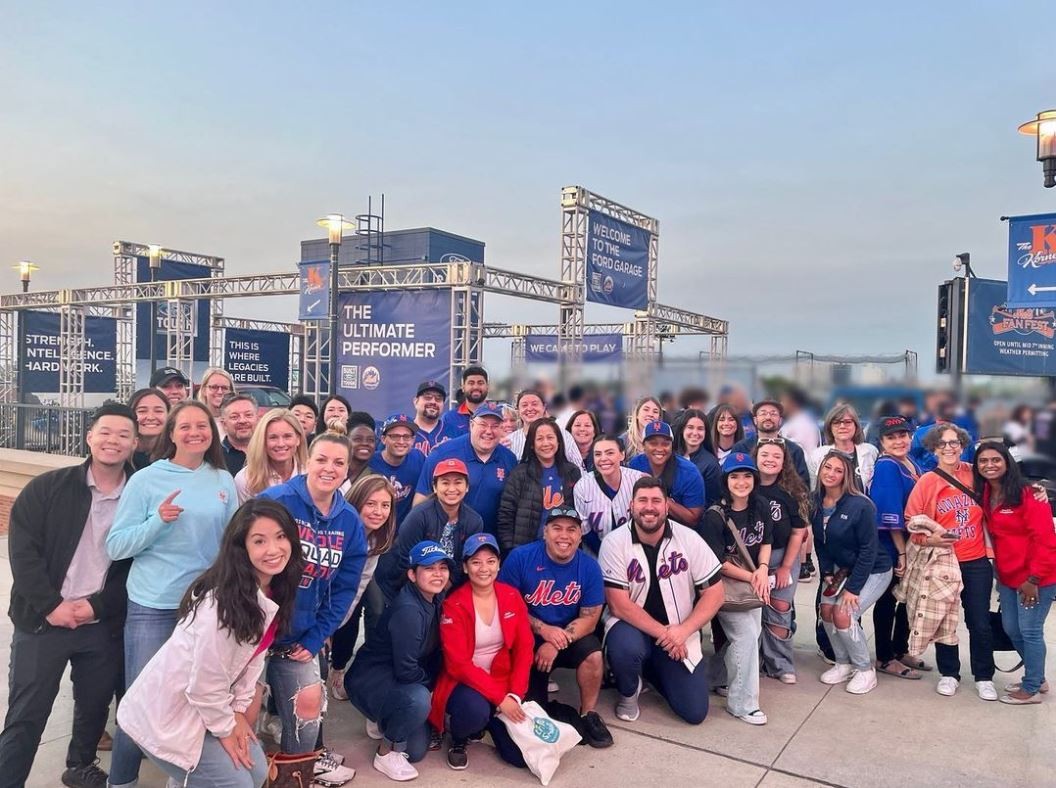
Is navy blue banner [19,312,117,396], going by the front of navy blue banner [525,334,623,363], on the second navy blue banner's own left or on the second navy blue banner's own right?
on the second navy blue banner's own right

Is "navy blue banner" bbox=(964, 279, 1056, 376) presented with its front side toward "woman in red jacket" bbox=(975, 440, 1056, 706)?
yes

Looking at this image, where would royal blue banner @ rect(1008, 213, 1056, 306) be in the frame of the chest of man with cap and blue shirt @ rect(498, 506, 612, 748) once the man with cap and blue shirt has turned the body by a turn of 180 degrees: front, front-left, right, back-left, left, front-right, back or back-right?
front-right

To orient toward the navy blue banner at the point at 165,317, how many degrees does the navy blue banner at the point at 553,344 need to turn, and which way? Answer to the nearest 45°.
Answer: approximately 45° to its right

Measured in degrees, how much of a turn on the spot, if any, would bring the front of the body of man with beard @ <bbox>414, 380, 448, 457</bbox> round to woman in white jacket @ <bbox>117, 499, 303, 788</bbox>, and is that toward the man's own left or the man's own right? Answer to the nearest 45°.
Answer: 0° — they already face them

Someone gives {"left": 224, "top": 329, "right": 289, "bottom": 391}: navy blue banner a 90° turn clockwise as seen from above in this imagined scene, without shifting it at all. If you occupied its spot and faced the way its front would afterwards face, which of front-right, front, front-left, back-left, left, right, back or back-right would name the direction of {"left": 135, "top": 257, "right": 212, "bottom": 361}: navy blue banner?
front

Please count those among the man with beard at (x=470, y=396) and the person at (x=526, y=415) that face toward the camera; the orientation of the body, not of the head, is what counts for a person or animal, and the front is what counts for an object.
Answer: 2

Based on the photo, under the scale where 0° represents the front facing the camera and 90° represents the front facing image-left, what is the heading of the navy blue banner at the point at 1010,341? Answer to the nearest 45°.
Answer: approximately 0°

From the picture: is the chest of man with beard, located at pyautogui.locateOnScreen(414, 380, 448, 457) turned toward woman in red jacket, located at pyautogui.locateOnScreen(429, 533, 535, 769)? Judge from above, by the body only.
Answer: yes
